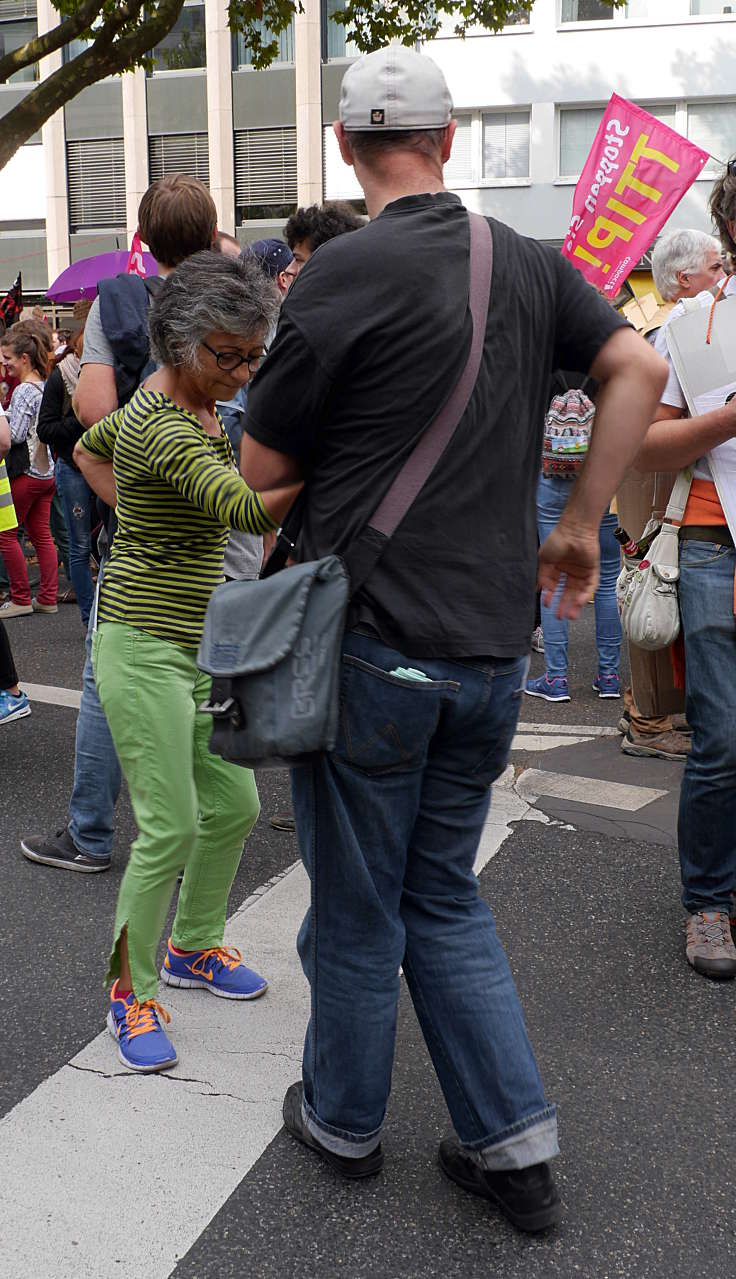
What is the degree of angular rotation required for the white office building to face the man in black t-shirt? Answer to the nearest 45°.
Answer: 0° — it already faces them

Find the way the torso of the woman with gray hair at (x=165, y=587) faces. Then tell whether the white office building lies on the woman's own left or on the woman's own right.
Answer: on the woman's own left

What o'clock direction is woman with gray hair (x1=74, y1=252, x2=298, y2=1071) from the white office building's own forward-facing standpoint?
The woman with gray hair is roughly at 12 o'clock from the white office building.

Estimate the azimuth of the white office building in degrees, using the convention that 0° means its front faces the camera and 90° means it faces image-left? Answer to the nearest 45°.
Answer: approximately 0°

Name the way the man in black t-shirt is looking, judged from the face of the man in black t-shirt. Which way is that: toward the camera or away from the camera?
away from the camera

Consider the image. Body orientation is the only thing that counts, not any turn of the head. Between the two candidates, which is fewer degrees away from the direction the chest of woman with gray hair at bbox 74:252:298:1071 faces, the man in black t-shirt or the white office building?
the man in black t-shirt

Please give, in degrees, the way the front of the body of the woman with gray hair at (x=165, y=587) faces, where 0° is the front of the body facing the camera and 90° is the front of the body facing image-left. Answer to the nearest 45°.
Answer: approximately 315°

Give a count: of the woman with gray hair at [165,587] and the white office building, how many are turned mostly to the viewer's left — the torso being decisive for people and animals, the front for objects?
0
